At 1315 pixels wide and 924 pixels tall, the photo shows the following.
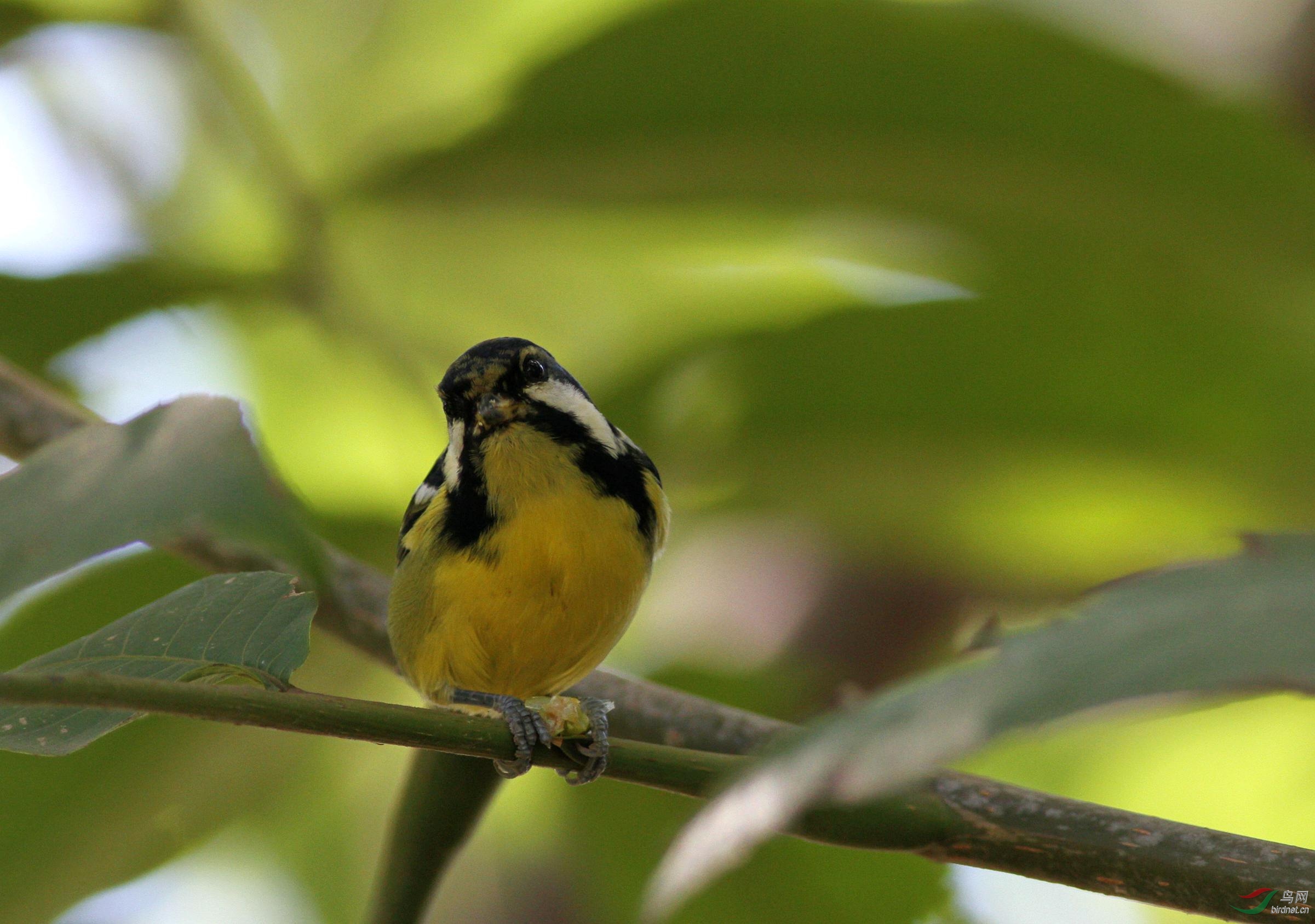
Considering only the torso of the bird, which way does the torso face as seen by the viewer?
toward the camera

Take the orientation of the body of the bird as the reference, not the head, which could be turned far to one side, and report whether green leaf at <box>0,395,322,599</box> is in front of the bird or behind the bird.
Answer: behind

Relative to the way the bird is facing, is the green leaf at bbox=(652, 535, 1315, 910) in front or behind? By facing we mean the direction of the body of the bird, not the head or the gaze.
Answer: in front
